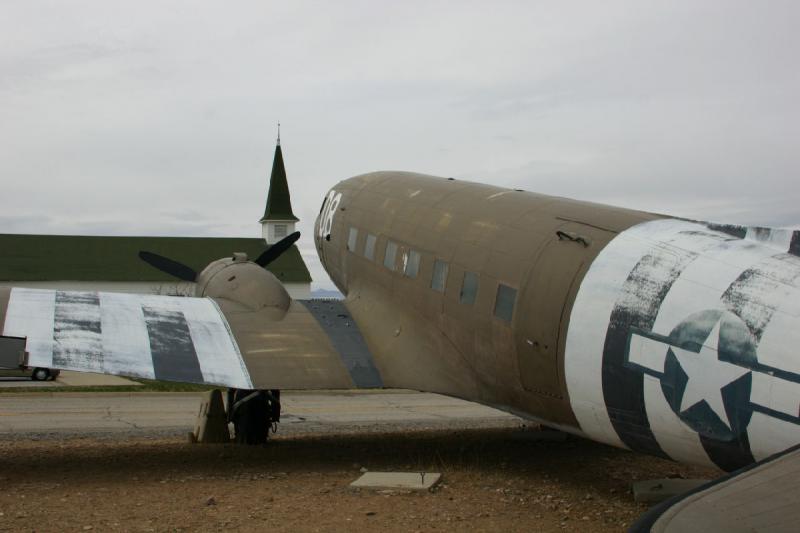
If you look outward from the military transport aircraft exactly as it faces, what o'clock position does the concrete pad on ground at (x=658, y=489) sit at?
The concrete pad on ground is roughly at 6 o'clock from the military transport aircraft.

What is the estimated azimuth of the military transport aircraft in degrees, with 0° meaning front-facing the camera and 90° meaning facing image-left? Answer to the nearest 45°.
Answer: approximately 135°
